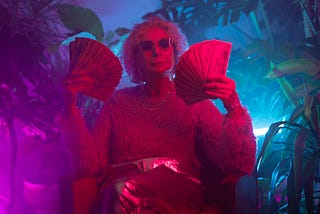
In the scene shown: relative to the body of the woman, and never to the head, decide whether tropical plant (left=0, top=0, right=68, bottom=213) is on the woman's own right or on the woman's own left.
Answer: on the woman's own right

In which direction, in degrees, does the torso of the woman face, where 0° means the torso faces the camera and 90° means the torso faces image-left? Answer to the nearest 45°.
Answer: approximately 0°
